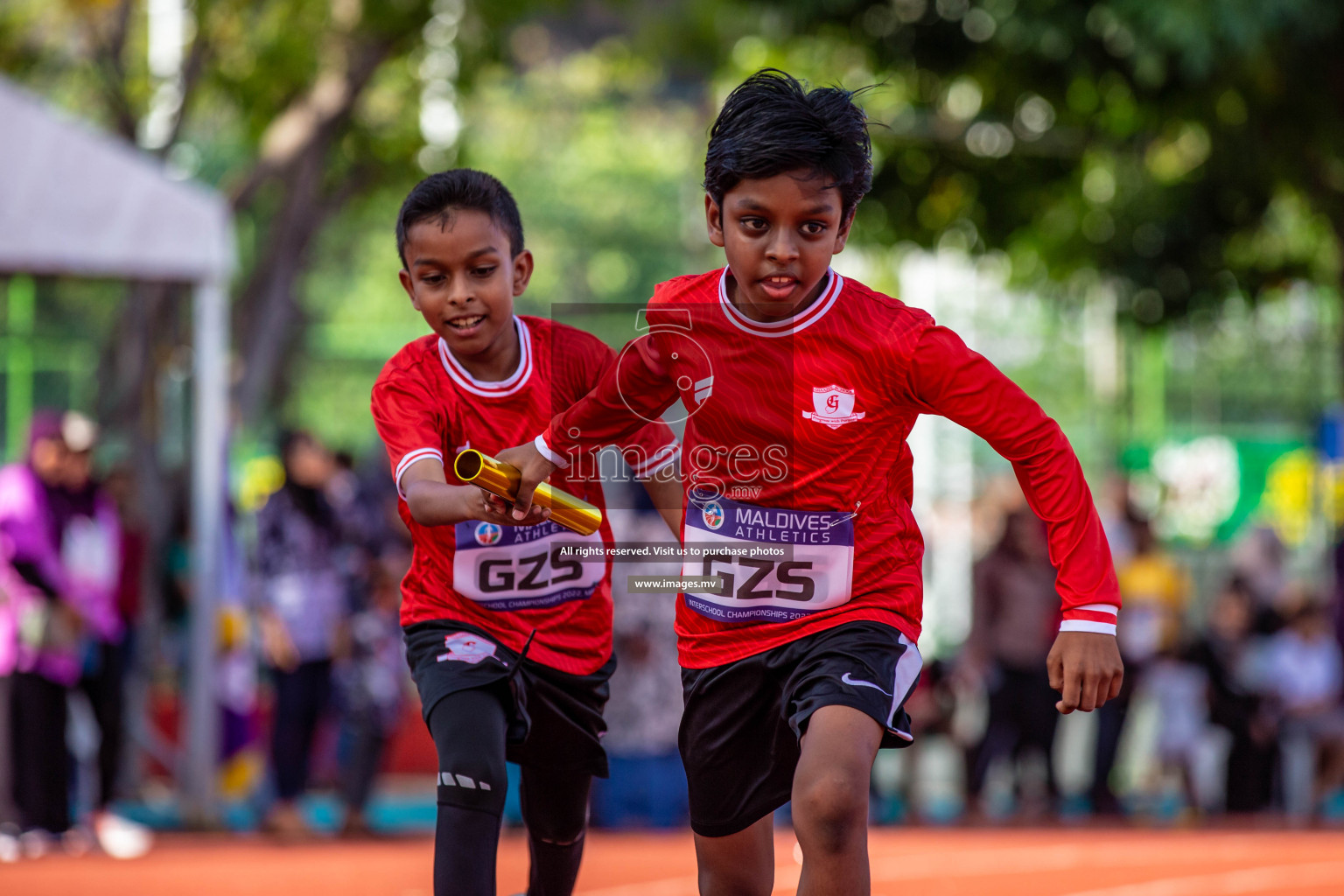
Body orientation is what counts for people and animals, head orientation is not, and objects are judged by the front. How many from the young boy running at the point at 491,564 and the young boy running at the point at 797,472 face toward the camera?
2

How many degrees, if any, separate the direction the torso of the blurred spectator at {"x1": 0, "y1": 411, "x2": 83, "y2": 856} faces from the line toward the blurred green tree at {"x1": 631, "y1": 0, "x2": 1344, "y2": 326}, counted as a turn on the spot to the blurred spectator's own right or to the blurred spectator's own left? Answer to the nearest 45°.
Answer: approximately 45° to the blurred spectator's own left

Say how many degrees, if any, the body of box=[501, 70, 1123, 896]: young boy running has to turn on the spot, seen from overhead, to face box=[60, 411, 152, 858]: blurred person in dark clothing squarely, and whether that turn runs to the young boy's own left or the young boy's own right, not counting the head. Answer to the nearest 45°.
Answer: approximately 135° to the young boy's own right

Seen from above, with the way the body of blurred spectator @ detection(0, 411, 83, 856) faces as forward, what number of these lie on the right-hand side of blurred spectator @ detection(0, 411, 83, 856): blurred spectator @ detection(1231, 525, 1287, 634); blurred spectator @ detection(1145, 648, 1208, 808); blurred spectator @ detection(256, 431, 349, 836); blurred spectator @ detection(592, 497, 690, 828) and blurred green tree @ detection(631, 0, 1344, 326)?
0

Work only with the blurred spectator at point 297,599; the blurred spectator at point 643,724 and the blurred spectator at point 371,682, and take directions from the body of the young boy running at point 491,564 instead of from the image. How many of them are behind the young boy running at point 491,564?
3

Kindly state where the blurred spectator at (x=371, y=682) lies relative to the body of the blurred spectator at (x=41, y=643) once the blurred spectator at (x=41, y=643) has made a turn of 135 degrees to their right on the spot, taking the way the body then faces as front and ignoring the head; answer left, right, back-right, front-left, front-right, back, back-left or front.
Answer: back

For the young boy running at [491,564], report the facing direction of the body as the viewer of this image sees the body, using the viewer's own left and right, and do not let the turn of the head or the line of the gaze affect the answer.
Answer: facing the viewer

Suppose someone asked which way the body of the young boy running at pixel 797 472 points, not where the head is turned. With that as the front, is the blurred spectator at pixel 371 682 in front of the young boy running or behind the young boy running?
behind

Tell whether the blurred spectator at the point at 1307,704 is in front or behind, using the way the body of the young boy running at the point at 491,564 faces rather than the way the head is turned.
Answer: behind

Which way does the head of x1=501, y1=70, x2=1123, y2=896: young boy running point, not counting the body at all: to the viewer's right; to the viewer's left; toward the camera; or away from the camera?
toward the camera

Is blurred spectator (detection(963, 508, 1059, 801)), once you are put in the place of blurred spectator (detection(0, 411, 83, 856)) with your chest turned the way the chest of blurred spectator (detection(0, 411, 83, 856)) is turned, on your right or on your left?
on your left

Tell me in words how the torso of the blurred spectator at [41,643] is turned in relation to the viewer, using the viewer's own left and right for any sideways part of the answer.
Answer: facing the viewer and to the right of the viewer

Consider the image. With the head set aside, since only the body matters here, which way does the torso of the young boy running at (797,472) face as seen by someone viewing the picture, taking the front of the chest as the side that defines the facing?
toward the camera

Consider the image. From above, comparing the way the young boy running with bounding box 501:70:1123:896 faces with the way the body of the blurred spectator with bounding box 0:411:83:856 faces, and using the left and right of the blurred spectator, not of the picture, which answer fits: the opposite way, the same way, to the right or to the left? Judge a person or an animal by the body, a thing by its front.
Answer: to the right

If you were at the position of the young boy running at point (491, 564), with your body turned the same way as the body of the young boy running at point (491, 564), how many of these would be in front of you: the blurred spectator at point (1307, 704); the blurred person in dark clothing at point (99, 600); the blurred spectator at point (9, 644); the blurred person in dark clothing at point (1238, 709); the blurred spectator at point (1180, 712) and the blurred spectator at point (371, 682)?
0

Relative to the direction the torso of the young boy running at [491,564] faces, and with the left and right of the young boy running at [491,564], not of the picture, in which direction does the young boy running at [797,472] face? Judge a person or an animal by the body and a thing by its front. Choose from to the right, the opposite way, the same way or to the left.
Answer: the same way

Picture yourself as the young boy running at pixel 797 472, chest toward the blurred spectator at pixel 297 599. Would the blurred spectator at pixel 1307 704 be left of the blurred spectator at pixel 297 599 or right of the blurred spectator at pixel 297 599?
right
